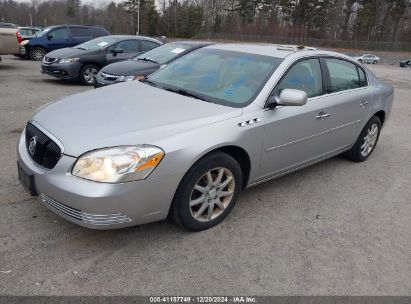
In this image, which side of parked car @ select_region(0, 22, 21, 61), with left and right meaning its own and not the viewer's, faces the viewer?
left

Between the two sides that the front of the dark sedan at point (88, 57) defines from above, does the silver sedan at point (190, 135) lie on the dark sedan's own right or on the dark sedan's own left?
on the dark sedan's own left

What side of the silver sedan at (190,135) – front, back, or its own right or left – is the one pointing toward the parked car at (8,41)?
right

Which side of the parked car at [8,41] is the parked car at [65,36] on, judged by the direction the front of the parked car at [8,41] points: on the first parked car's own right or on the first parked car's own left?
on the first parked car's own right

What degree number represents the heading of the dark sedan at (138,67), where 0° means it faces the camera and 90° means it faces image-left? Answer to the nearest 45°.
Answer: approximately 45°

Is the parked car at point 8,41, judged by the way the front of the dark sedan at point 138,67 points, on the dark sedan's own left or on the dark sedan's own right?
on the dark sedan's own right

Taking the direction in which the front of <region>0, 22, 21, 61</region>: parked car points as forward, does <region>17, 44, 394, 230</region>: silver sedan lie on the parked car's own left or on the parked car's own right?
on the parked car's own left

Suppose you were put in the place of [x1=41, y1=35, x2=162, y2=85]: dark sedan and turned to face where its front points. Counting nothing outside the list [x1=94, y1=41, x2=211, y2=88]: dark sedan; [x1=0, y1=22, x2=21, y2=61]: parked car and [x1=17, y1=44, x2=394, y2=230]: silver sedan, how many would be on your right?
1
